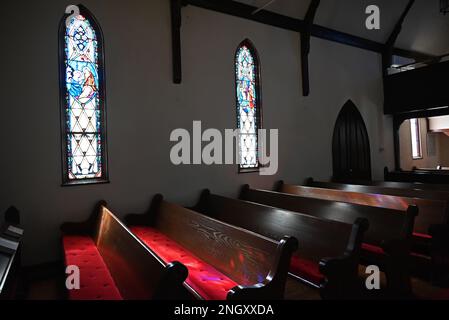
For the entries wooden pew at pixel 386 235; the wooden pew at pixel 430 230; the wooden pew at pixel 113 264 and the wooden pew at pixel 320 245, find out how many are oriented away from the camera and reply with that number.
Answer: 0

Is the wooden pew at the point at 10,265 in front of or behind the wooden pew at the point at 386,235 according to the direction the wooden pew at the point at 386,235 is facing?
in front

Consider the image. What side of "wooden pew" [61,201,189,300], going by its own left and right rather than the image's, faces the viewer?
left

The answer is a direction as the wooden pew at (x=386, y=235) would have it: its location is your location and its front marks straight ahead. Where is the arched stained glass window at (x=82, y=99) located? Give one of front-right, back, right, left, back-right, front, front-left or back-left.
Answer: front-right

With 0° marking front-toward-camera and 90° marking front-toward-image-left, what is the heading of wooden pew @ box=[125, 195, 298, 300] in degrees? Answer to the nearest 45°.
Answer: approximately 45°

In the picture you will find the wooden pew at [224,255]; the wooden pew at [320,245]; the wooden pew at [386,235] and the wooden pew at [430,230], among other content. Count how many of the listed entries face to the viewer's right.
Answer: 0

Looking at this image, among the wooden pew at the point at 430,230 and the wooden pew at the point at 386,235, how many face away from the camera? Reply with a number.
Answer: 0

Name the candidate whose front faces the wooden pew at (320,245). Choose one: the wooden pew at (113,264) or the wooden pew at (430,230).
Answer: the wooden pew at (430,230)

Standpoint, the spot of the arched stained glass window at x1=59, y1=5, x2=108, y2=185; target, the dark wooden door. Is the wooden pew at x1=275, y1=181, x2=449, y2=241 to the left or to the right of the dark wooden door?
right

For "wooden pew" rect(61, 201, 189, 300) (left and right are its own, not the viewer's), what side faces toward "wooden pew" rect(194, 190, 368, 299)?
back

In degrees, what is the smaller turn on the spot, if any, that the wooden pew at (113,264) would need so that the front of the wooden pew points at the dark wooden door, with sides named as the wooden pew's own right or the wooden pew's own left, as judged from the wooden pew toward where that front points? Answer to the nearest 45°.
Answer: approximately 135° to the wooden pew's own right

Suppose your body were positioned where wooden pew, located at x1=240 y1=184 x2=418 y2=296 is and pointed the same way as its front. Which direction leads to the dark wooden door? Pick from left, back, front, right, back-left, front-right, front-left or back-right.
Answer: back-right

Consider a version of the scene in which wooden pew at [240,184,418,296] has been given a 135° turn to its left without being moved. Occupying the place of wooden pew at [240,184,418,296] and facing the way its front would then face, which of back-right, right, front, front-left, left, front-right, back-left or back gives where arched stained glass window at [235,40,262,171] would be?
back-left

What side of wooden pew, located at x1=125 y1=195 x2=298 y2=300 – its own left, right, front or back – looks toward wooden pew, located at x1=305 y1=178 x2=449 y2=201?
back

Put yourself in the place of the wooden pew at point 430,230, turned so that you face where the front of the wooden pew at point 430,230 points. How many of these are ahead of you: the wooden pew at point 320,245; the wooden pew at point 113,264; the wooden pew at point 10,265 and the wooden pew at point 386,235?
4

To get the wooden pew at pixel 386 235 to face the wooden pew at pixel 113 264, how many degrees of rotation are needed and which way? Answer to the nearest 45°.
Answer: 0° — it already faces it

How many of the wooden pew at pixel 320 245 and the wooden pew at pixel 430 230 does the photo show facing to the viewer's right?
0

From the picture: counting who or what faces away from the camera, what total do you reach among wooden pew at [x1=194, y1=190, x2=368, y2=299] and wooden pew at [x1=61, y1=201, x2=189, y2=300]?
0
